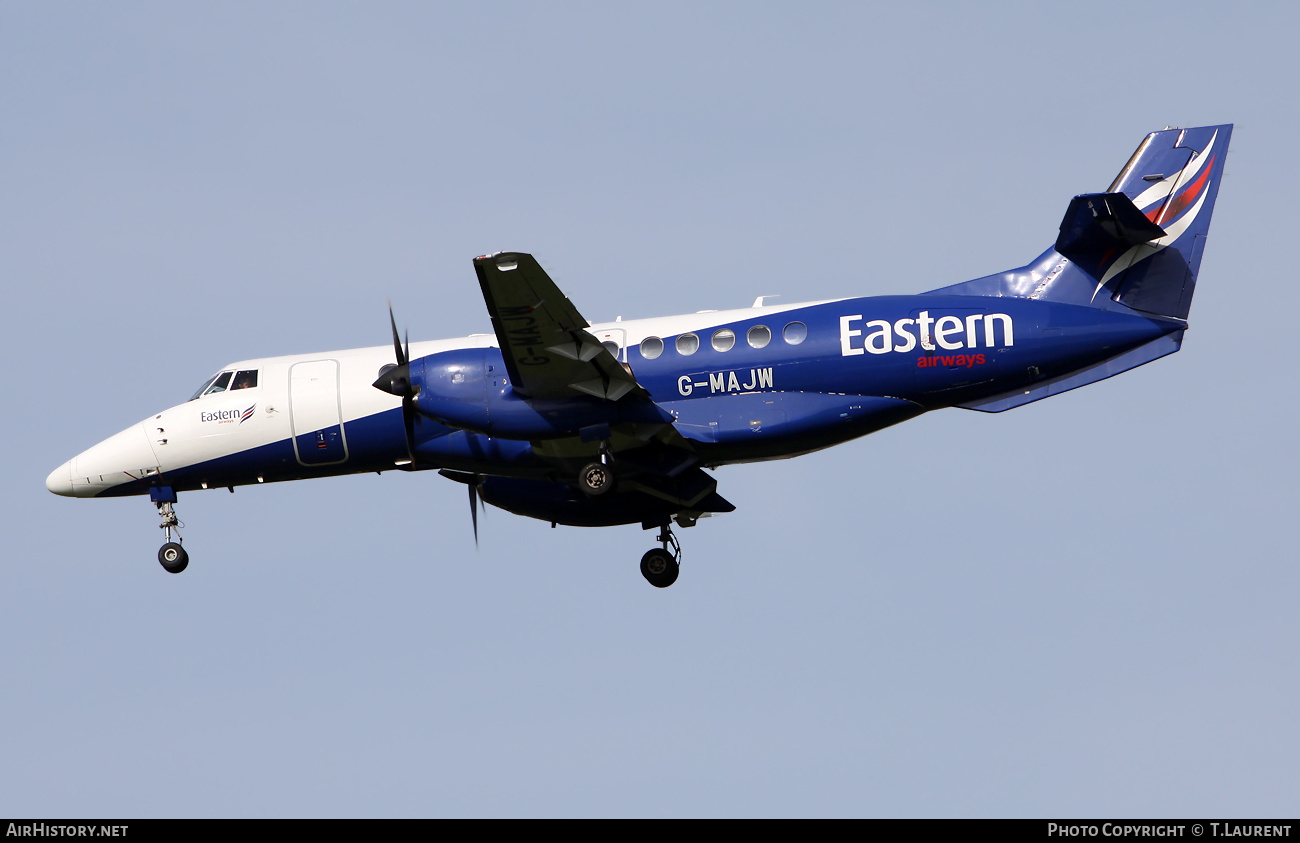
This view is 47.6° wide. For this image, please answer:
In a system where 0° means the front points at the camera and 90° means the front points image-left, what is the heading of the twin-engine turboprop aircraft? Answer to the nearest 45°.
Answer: approximately 90°
